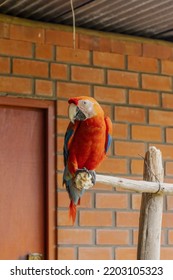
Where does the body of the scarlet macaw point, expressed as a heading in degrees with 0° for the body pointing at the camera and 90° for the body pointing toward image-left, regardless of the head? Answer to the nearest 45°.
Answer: approximately 0°
